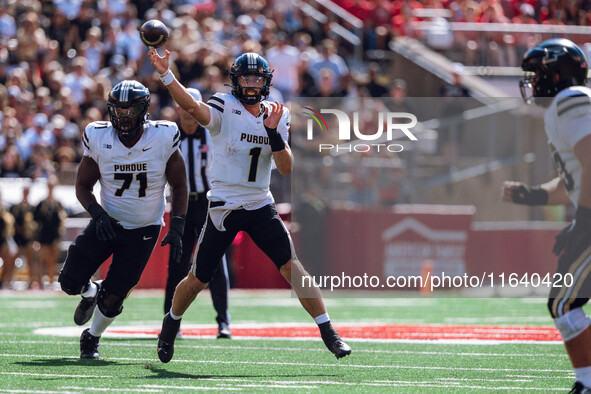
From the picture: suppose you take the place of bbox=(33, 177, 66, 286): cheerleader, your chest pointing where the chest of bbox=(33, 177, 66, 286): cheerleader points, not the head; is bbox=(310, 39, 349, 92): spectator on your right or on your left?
on your left

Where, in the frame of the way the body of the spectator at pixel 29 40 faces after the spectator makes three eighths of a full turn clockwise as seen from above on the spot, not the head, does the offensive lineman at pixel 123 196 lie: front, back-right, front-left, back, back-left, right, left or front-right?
back-left

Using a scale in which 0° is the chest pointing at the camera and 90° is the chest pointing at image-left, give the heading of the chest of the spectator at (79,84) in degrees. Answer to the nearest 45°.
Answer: approximately 0°

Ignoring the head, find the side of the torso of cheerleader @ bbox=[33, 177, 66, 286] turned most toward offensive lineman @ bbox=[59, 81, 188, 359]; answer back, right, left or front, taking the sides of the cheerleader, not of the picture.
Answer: front

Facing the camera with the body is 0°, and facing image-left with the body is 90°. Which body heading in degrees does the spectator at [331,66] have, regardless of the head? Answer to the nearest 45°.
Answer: approximately 0°

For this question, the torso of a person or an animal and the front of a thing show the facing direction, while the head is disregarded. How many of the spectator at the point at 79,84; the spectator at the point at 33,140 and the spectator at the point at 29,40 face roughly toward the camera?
3

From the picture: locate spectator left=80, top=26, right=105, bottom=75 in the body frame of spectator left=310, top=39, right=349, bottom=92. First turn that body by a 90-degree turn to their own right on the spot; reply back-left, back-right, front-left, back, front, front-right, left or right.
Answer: front

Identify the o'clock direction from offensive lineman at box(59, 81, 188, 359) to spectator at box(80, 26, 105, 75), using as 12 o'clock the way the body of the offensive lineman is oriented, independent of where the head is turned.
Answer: The spectator is roughly at 6 o'clock from the offensive lineman.
